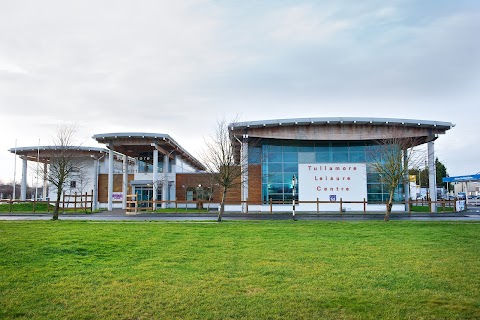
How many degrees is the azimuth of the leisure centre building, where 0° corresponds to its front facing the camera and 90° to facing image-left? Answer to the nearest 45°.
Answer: approximately 0°

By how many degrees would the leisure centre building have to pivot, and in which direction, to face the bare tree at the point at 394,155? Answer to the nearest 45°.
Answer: approximately 45° to its left
